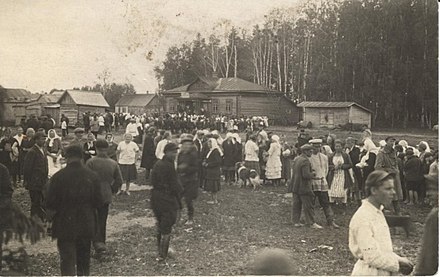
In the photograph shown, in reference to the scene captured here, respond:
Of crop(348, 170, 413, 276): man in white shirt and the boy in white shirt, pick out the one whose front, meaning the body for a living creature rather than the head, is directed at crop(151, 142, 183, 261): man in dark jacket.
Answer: the boy in white shirt

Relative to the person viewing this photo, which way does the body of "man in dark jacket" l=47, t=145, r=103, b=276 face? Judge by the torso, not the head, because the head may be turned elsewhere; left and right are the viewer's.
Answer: facing away from the viewer

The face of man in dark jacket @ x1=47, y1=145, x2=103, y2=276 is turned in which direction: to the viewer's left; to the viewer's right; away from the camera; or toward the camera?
away from the camera

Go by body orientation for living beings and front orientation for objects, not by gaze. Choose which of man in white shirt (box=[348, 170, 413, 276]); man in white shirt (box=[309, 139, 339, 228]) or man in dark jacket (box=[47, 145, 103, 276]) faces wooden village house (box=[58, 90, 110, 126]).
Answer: the man in dark jacket

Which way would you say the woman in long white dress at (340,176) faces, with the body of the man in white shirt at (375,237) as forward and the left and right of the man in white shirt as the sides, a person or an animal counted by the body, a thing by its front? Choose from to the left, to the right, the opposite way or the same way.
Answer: to the right

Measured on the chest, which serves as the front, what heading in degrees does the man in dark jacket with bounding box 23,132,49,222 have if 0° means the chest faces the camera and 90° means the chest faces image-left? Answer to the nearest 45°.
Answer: approximately 315°

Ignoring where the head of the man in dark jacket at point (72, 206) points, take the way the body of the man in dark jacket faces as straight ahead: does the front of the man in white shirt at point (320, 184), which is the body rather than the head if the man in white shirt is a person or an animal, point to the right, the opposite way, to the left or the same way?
the opposite way

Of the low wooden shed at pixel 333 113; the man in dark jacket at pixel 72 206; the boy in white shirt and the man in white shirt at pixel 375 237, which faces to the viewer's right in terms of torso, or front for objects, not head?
the man in white shirt

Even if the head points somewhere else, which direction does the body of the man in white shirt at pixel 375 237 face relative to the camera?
to the viewer's right

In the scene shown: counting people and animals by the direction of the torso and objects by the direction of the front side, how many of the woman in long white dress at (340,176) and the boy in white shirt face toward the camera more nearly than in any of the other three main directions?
2
